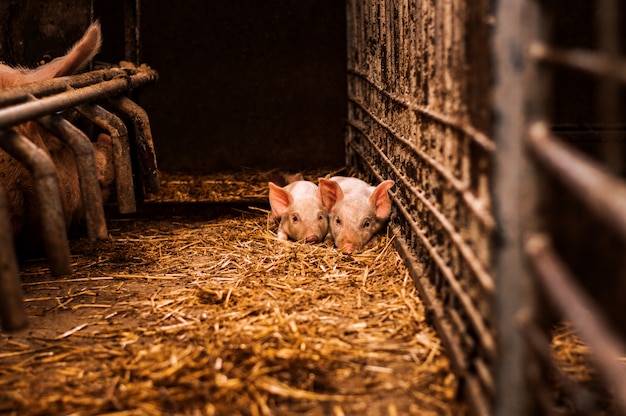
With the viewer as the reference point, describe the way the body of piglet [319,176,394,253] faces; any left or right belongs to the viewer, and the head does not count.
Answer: facing the viewer

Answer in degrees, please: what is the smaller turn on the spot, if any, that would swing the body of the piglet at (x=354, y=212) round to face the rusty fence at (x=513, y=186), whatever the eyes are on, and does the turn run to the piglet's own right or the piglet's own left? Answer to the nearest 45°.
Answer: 0° — it already faces it

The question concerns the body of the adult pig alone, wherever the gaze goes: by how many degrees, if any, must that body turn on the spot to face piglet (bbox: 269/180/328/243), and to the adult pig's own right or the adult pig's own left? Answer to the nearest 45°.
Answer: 0° — it already faces it

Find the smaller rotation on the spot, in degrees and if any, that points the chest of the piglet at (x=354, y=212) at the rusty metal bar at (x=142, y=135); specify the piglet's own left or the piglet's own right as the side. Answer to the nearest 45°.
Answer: approximately 90° to the piglet's own right

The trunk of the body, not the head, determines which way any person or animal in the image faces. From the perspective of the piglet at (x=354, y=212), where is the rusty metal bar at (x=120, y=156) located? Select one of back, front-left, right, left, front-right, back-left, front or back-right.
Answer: front-right

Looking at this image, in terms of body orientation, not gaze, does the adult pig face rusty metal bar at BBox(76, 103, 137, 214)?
no

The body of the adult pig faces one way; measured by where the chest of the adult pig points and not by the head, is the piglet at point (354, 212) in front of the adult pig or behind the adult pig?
in front

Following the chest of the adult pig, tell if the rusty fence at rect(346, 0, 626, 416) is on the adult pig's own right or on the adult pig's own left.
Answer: on the adult pig's own right

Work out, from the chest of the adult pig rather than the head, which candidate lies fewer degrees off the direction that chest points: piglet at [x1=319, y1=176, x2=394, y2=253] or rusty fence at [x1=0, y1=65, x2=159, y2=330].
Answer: the piglet
